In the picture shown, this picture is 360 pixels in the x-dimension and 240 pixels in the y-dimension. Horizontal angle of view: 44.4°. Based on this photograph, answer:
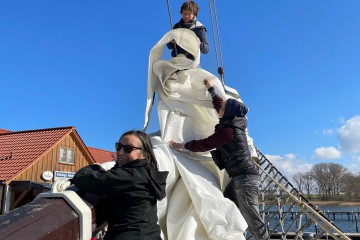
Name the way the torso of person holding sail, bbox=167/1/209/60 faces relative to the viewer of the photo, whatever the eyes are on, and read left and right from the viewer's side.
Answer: facing the viewer and to the left of the viewer

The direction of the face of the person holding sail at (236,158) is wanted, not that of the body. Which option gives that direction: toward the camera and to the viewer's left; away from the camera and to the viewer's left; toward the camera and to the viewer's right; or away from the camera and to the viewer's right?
away from the camera and to the viewer's left

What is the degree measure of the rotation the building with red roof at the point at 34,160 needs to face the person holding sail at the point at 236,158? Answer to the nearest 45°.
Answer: approximately 45° to its right

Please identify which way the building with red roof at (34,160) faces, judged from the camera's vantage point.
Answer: facing the viewer and to the right of the viewer

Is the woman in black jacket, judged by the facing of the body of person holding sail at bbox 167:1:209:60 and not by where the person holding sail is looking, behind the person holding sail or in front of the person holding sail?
in front

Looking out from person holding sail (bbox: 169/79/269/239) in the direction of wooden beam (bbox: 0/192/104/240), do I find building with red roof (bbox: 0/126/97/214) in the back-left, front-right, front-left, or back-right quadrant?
back-right
